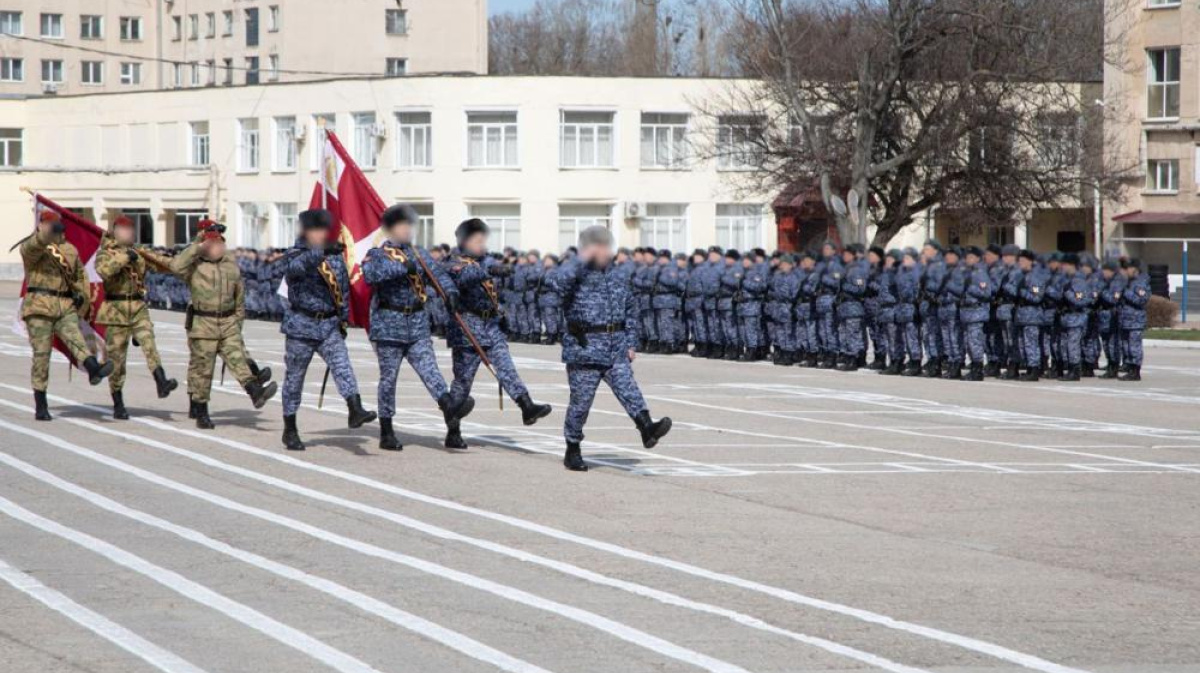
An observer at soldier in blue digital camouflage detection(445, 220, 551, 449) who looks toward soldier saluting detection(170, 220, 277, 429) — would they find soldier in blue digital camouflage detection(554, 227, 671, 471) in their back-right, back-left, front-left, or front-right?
back-left

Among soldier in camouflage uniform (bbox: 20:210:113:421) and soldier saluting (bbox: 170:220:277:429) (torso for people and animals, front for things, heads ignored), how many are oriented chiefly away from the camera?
0
